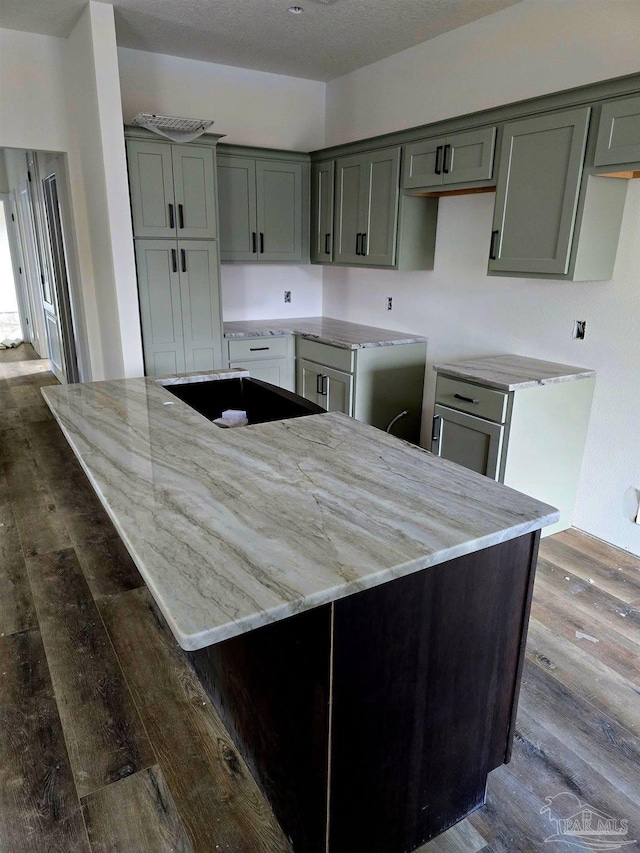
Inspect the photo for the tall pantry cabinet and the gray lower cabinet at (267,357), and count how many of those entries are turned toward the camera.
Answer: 2

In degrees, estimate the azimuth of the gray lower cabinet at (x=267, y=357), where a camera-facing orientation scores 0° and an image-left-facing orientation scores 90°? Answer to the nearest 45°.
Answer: approximately 0°

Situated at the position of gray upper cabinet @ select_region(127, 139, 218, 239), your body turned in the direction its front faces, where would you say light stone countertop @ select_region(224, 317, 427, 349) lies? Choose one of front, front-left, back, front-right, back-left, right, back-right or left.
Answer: left

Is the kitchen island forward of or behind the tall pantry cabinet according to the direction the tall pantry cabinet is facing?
forward

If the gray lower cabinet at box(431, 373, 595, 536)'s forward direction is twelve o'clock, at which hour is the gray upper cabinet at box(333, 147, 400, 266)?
The gray upper cabinet is roughly at 3 o'clock from the gray lower cabinet.

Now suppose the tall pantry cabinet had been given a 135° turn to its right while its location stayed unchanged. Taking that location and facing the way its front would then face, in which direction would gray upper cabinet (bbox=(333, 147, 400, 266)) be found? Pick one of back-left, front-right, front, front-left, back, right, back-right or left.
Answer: back-right

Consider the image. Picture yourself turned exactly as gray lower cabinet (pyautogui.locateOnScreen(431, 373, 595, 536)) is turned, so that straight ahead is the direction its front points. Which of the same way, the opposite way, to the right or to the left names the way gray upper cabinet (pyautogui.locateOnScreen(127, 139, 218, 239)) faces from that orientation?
to the left

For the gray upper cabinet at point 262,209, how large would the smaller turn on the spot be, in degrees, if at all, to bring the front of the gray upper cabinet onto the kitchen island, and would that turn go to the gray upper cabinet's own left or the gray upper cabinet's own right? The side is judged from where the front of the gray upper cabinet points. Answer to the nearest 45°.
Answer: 0° — it already faces it

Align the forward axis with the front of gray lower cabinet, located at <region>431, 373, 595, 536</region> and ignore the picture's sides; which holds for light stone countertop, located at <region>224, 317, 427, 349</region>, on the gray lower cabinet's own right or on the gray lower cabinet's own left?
on the gray lower cabinet's own right

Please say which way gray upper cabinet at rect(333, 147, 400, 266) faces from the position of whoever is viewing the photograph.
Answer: facing the viewer and to the left of the viewer

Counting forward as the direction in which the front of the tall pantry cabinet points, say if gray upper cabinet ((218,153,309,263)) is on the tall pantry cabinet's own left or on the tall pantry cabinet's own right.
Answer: on the tall pantry cabinet's own left

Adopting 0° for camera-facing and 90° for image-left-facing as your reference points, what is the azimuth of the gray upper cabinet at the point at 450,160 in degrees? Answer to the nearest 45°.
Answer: approximately 45°

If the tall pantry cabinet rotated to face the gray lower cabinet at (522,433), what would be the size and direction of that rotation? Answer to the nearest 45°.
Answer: approximately 45° to its left

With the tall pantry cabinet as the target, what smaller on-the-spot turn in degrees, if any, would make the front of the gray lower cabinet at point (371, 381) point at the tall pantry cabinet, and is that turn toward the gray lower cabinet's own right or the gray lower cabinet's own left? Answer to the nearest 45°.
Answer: approximately 45° to the gray lower cabinet's own right

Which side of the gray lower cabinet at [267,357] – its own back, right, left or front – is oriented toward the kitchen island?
front

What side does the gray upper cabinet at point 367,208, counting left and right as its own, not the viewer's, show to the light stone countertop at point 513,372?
left
